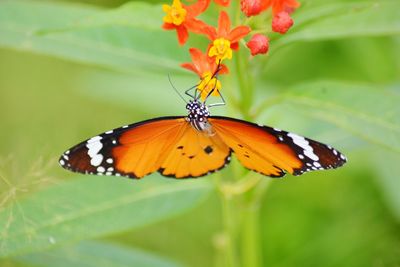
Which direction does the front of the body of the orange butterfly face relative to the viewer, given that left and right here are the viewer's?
facing away from the viewer

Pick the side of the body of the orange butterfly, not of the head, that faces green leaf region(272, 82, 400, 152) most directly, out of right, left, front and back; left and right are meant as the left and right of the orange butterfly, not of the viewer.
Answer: right

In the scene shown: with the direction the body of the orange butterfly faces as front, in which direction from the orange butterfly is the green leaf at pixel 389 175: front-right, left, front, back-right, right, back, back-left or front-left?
front-right
